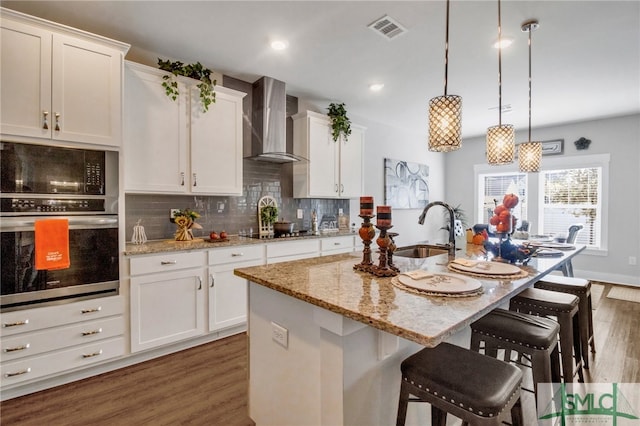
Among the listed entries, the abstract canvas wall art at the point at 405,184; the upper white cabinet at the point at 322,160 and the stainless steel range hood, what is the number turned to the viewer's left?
0

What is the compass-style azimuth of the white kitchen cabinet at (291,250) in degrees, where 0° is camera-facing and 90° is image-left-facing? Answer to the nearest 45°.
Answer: approximately 315°

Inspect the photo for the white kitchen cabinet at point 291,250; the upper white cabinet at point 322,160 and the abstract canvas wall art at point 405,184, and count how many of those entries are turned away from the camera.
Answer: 0

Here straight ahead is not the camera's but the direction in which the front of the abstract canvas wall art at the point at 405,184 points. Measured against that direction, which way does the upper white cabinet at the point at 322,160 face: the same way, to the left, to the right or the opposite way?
the same way

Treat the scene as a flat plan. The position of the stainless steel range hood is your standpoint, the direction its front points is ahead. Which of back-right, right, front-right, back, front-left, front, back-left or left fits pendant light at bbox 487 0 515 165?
front

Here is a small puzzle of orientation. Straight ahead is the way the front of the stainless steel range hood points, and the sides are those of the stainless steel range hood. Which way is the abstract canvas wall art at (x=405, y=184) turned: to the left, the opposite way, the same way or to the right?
the same way

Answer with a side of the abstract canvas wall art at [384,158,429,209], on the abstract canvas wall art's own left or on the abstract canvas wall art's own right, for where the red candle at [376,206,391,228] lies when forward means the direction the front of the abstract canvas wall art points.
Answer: on the abstract canvas wall art's own right

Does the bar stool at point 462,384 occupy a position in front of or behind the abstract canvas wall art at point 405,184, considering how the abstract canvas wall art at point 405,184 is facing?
in front

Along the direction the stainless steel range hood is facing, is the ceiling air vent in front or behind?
in front

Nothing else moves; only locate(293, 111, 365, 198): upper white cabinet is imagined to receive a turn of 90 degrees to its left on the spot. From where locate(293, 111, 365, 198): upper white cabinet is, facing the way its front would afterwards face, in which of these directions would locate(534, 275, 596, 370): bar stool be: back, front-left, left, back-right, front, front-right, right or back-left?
right

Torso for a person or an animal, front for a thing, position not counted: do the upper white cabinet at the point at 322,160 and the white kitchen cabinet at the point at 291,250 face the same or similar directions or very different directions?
same or similar directions

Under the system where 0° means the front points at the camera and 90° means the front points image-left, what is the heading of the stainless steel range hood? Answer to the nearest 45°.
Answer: approximately 315°

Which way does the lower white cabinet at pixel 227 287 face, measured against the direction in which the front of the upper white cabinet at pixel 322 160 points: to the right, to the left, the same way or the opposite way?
the same way

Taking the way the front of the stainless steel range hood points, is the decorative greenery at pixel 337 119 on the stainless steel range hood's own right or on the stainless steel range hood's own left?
on the stainless steel range hood's own left

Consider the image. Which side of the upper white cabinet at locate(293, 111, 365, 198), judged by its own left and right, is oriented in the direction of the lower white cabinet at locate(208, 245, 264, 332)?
right

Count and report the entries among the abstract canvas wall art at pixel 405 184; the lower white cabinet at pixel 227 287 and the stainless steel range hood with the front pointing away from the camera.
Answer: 0

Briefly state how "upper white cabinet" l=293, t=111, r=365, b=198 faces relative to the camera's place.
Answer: facing the viewer and to the right of the viewer
